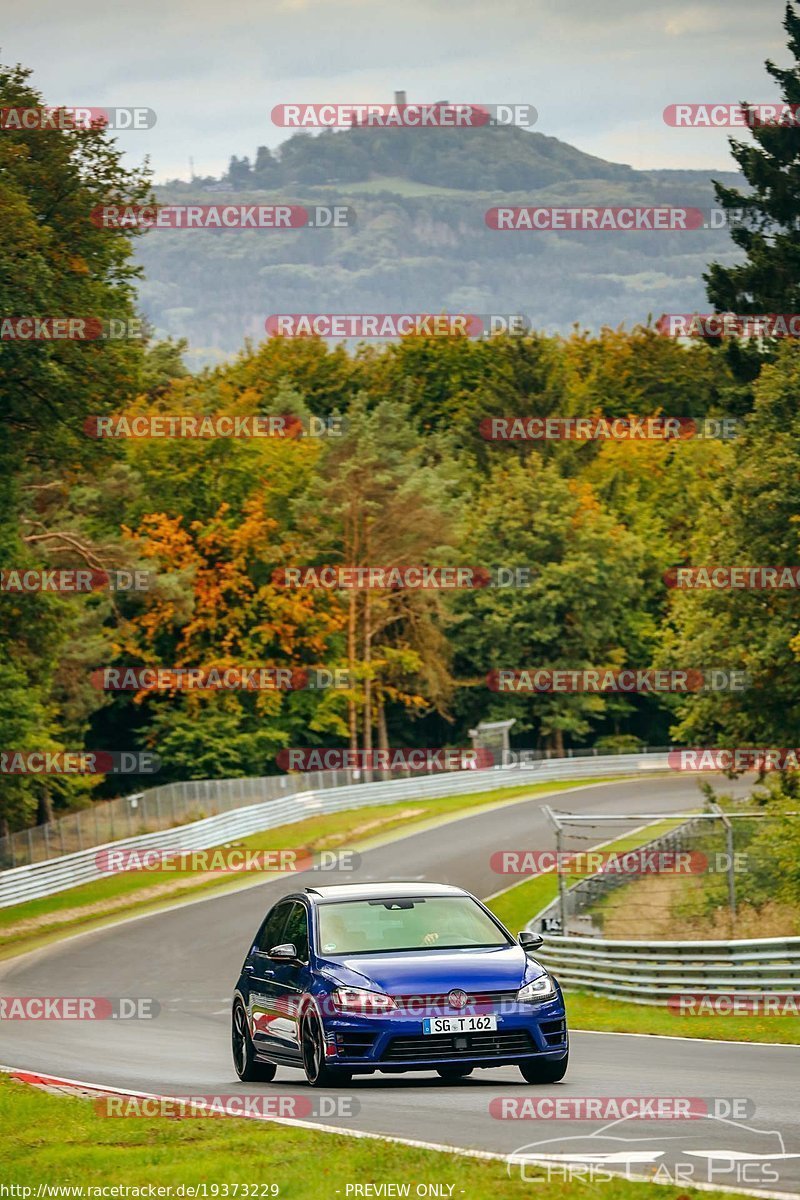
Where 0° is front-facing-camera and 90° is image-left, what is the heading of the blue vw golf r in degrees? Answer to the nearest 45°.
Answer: approximately 315°

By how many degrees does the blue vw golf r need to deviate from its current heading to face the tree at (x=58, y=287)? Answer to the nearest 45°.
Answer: approximately 135° to its left

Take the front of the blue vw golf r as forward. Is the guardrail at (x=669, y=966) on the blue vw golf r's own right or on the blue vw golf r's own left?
on the blue vw golf r's own left

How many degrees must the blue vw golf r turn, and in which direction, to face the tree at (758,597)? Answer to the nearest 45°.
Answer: approximately 135° to its left
